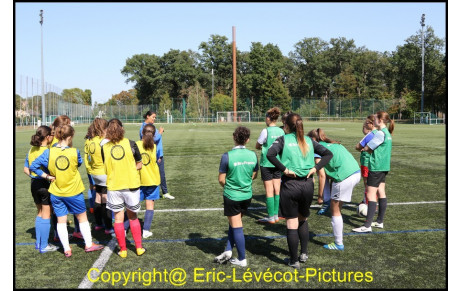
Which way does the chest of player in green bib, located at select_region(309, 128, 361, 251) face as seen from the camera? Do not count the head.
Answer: to the viewer's left

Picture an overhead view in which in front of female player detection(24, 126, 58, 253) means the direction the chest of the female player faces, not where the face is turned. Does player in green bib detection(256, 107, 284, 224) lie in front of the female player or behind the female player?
in front

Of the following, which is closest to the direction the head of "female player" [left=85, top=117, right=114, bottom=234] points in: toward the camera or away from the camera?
away from the camera

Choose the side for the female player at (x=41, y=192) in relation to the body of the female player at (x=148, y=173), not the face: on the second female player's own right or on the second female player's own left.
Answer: on the second female player's own left

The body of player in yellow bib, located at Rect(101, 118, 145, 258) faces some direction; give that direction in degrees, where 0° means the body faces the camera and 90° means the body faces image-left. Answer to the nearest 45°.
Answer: approximately 180°

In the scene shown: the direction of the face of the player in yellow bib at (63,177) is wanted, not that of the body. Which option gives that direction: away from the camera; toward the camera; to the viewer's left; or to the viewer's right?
away from the camera

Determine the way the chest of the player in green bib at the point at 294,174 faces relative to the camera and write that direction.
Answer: away from the camera

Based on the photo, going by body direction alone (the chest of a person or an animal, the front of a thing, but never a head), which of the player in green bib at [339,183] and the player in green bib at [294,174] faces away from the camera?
the player in green bib at [294,174]

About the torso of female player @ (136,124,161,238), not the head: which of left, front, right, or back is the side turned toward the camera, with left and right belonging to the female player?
back

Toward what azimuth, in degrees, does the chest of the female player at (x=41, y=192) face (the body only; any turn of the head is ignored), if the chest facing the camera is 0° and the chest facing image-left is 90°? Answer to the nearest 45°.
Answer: approximately 270°

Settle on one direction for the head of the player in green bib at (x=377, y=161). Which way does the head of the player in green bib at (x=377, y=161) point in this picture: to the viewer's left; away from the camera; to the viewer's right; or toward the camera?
to the viewer's left
